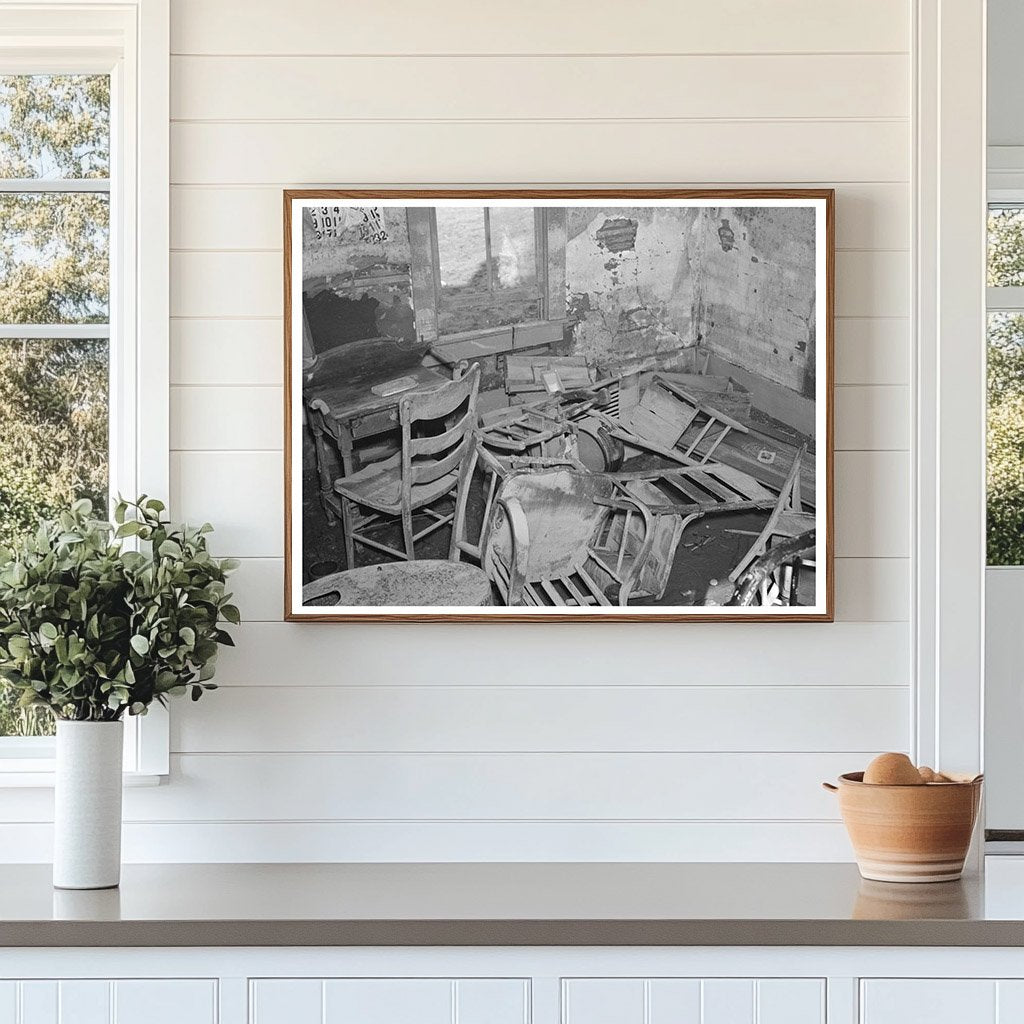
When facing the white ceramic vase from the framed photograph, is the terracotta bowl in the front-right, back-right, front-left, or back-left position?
back-left

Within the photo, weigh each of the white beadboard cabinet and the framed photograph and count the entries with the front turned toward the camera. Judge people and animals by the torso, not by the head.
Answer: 2

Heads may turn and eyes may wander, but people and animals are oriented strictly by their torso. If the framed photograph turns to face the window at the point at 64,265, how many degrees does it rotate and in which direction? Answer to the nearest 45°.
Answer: approximately 90° to its right

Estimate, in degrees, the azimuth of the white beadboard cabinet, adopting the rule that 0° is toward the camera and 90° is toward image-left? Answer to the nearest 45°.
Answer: approximately 0°

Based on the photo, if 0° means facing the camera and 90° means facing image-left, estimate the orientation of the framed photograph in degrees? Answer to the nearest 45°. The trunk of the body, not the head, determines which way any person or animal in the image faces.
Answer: approximately 0°
